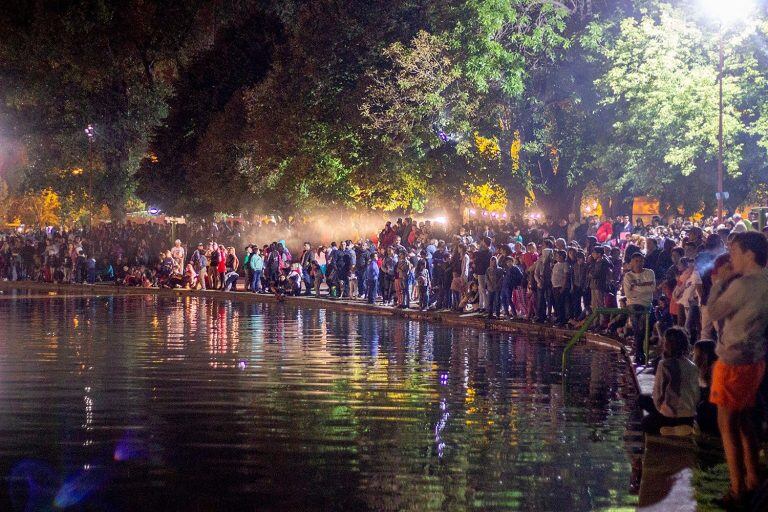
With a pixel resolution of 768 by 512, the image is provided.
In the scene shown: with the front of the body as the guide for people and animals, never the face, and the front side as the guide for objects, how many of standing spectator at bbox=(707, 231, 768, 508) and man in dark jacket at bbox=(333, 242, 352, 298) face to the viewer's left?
1

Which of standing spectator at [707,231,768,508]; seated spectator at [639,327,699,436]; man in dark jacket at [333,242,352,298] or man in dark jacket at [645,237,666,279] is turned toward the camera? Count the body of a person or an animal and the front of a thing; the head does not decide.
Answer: man in dark jacket at [333,242,352,298]

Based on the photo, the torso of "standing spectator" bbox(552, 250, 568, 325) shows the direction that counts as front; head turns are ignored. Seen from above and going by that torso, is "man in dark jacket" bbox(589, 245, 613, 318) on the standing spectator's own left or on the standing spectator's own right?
on the standing spectator's own left

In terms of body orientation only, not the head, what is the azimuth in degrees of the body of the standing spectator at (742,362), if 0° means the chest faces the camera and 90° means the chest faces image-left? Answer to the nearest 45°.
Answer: approximately 90°

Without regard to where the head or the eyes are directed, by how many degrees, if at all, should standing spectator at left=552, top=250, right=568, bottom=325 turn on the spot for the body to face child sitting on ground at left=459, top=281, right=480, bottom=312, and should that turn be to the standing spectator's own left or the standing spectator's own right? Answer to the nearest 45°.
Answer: approximately 90° to the standing spectator's own right

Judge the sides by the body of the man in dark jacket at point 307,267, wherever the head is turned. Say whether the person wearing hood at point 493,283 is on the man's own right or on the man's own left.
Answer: on the man's own left

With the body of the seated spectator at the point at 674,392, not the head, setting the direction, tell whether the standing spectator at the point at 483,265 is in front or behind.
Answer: in front

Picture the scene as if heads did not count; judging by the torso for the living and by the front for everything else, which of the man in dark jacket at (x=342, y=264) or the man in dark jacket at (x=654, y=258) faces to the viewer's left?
the man in dark jacket at (x=654, y=258)

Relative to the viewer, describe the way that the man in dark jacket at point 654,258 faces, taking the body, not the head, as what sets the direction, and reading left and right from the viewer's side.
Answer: facing to the left of the viewer

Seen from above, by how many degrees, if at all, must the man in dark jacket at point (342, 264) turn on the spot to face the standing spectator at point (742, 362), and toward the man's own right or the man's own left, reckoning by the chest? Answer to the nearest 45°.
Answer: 0° — they already face them

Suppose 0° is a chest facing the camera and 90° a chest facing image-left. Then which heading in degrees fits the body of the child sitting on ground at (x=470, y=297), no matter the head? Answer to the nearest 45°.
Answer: approximately 45°

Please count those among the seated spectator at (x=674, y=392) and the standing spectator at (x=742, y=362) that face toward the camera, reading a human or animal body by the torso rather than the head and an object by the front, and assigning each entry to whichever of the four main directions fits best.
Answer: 0

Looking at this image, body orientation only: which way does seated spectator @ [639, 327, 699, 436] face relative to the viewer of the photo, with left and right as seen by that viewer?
facing away from the viewer and to the left of the viewer
